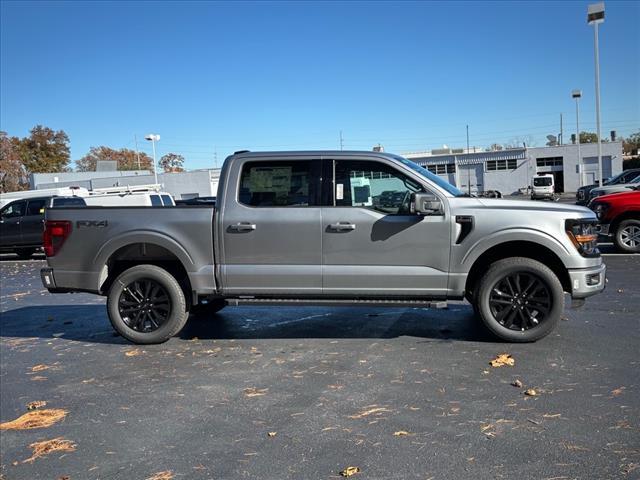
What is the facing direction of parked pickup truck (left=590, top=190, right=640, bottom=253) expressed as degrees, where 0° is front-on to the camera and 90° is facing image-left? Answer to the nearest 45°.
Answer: approximately 90°

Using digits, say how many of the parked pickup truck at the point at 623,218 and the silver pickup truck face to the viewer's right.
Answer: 1

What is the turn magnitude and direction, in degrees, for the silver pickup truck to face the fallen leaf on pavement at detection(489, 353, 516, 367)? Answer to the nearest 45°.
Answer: approximately 45° to its right

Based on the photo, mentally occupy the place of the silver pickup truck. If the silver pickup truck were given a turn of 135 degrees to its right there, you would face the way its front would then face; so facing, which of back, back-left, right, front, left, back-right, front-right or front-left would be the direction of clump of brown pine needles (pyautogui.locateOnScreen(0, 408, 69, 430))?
front

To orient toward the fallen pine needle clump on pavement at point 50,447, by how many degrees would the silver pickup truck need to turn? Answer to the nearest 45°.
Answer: approximately 135° to its right

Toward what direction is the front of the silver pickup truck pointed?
to the viewer's right

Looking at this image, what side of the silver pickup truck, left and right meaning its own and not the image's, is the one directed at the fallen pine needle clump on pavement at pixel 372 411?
right

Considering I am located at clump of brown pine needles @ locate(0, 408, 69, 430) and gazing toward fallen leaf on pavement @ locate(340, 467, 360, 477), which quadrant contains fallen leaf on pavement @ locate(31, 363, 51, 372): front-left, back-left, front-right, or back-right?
back-left

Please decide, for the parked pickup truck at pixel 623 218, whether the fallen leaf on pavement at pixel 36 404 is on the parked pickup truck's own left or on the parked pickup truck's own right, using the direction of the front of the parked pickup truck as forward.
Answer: on the parked pickup truck's own left
